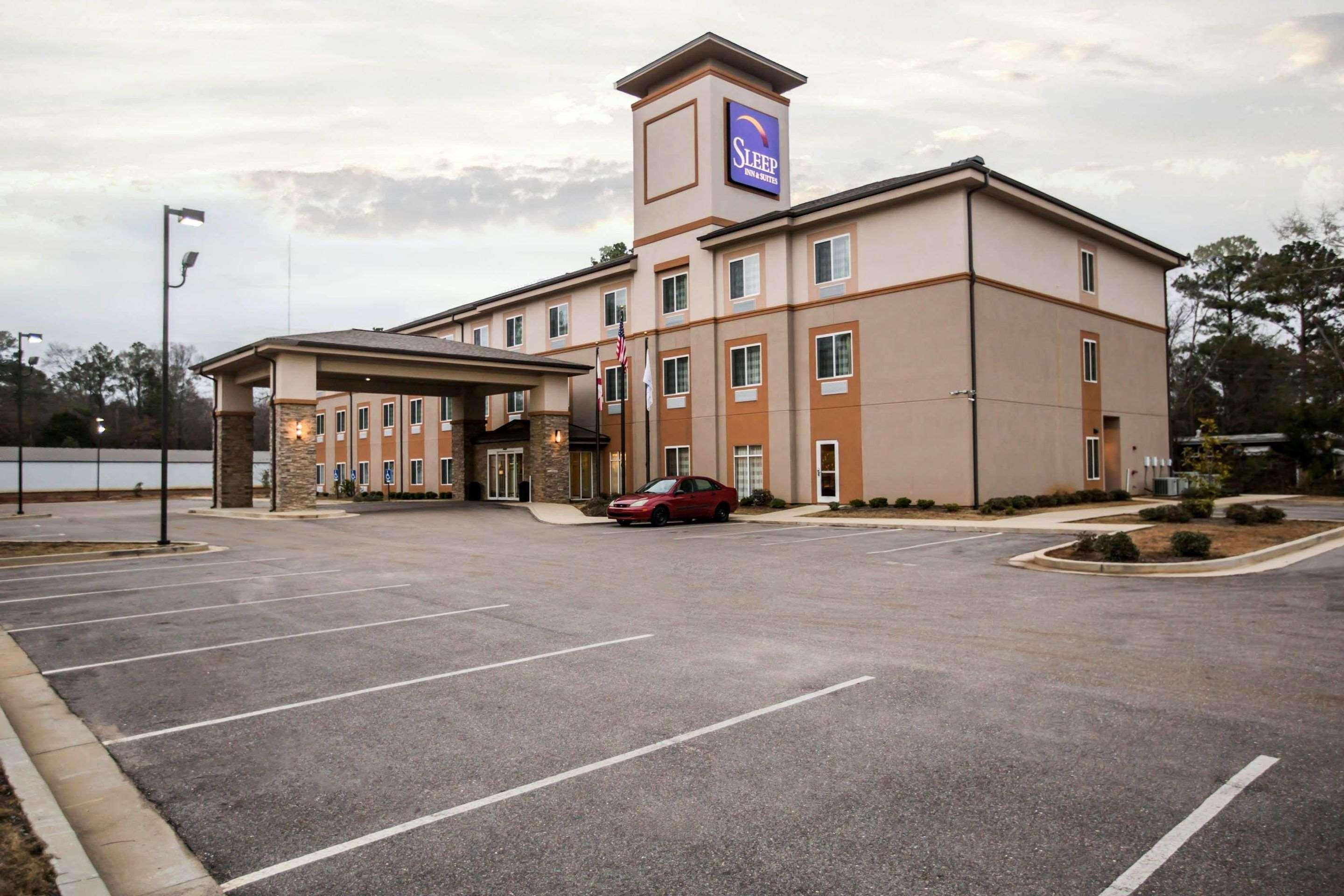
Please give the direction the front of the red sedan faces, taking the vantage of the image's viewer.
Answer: facing the viewer and to the left of the viewer

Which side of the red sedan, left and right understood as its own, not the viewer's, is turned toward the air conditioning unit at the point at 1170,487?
back

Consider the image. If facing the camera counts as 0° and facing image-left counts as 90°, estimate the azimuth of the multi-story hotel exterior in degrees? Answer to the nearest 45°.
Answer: approximately 45°

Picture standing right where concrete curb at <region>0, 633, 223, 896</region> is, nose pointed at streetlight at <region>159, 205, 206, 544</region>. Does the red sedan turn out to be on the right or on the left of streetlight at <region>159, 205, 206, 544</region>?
right

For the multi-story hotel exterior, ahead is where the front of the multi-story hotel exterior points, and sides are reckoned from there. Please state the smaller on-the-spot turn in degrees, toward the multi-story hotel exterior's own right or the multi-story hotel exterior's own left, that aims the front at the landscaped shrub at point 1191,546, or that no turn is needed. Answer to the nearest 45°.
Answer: approximately 45° to the multi-story hotel exterior's own left

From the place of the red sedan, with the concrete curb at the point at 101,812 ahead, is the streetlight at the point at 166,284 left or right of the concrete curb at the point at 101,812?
right

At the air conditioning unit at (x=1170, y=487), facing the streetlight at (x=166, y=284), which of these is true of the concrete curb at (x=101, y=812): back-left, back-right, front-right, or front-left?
front-left

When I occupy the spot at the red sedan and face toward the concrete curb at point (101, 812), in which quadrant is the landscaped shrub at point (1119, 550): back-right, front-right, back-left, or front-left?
front-left

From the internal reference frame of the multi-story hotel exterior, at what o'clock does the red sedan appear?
The red sedan is roughly at 12 o'clock from the multi-story hotel exterior.

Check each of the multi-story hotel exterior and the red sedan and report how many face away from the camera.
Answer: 0

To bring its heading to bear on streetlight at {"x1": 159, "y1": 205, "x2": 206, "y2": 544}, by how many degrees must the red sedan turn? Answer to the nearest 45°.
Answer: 0° — it already faces it

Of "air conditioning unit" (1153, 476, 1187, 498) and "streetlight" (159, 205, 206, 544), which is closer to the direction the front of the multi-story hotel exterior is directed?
the streetlight
